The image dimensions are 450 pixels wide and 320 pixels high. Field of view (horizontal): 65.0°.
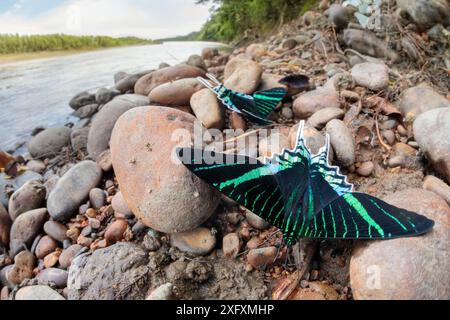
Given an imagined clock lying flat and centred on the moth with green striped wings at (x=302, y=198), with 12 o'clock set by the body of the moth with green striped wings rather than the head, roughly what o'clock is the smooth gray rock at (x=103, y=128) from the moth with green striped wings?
The smooth gray rock is roughly at 4 o'clock from the moth with green striped wings.

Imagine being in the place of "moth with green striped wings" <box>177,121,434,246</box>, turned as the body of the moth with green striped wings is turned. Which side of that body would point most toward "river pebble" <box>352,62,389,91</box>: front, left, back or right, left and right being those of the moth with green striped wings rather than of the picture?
back

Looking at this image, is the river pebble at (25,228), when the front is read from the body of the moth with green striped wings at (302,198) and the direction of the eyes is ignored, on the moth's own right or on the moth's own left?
on the moth's own right

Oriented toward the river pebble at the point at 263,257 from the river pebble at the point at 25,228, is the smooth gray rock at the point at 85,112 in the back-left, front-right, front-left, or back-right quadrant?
back-left

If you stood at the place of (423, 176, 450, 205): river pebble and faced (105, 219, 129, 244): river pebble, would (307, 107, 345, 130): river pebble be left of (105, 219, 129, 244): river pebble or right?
right

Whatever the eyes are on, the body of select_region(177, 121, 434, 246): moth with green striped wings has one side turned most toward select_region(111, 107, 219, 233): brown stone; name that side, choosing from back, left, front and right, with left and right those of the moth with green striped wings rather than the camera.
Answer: right

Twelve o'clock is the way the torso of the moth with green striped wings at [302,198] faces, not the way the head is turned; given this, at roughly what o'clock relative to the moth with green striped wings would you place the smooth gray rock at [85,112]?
The smooth gray rock is roughly at 4 o'clock from the moth with green striped wings.

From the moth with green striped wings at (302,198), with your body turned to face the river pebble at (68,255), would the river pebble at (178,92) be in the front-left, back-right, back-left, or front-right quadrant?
front-right

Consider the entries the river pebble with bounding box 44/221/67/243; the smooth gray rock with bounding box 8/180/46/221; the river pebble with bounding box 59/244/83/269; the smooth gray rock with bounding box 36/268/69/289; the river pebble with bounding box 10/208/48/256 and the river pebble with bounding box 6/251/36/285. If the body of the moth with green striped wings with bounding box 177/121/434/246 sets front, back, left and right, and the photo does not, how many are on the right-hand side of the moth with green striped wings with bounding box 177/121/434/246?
6

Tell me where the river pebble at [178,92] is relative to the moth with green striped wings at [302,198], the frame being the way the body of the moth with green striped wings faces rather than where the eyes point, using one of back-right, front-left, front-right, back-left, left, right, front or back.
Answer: back-right

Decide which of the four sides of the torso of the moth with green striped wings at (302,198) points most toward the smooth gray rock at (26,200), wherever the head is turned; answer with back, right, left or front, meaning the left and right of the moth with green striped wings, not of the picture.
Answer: right

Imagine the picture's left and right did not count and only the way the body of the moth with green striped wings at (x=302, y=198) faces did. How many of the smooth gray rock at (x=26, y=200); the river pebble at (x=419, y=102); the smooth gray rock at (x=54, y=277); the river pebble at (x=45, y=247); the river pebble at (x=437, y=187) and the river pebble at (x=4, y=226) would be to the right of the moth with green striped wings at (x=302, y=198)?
4

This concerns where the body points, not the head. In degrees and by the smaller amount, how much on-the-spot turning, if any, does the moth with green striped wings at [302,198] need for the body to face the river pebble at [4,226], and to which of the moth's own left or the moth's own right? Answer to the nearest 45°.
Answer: approximately 90° to the moth's own right

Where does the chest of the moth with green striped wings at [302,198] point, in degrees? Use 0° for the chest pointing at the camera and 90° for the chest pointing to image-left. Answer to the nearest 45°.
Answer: approximately 0°

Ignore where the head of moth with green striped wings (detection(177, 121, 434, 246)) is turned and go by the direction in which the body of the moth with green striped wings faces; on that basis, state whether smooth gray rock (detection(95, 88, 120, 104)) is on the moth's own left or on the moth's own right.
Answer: on the moth's own right

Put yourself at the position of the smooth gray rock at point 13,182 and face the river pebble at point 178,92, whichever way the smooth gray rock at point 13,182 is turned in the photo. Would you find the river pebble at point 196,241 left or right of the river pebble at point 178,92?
right
